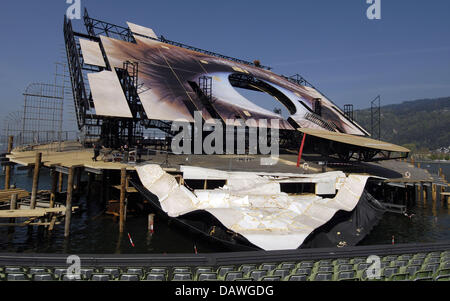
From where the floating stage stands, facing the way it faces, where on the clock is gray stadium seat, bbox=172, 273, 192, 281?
The gray stadium seat is roughly at 12 o'clock from the floating stage.

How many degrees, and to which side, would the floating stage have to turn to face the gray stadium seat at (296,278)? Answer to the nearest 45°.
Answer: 0° — it already faces it

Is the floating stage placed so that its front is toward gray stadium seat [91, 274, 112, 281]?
yes

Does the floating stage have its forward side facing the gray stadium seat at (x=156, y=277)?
yes

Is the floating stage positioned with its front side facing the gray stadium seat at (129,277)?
yes

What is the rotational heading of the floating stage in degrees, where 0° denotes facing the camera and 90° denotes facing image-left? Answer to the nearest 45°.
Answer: approximately 0°

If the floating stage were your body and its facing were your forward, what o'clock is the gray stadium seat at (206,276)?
The gray stadium seat is roughly at 12 o'clock from the floating stage.

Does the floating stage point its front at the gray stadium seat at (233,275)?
yes
